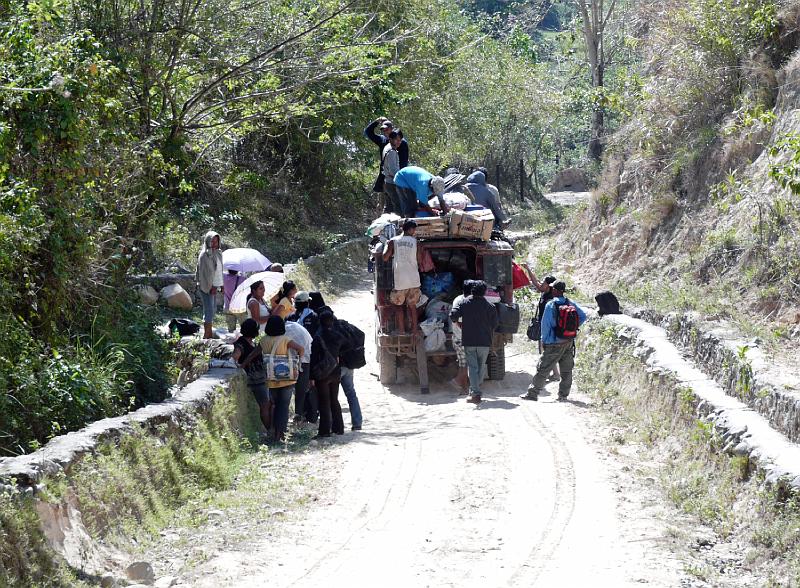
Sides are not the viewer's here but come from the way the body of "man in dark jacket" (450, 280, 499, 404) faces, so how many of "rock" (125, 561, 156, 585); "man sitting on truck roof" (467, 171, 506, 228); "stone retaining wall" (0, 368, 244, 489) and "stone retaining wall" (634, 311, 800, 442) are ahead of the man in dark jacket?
1

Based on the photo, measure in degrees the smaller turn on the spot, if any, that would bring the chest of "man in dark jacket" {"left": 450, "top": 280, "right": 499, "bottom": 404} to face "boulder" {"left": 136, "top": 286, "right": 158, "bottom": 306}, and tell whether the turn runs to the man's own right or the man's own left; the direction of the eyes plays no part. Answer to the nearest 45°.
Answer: approximately 45° to the man's own left

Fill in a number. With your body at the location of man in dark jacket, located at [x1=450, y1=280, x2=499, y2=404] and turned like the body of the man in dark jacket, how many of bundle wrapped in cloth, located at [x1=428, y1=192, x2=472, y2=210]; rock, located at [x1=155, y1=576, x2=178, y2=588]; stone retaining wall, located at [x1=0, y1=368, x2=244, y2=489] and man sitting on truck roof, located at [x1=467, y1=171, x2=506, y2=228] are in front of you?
2

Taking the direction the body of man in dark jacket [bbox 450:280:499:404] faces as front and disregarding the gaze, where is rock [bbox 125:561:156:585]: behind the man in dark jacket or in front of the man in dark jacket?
behind

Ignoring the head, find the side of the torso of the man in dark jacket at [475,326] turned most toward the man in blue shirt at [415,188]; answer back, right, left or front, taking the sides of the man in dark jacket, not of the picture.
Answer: front

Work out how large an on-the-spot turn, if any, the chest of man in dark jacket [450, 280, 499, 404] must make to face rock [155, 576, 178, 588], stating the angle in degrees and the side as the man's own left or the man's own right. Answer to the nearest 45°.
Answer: approximately 180°

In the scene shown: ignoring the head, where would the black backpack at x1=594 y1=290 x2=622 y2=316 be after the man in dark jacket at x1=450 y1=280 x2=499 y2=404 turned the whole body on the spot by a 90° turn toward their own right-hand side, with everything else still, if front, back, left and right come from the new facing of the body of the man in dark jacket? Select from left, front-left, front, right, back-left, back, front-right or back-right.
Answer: front-left

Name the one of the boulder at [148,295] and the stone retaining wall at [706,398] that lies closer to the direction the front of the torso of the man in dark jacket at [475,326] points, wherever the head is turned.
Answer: the boulder

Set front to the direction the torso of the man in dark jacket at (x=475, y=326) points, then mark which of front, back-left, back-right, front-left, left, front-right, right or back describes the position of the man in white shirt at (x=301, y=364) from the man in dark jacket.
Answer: back-left

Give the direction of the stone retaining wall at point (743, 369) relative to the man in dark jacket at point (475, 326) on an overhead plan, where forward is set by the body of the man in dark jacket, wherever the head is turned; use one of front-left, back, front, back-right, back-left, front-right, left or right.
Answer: back-right

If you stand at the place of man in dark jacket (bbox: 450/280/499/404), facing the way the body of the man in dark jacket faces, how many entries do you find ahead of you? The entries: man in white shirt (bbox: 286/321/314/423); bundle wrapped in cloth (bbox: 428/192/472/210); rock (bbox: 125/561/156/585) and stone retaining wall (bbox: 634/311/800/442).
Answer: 1

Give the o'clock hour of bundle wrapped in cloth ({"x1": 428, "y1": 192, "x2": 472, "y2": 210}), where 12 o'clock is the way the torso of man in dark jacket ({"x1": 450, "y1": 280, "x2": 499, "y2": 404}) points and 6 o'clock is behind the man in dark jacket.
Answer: The bundle wrapped in cloth is roughly at 12 o'clock from the man in dark jacket.

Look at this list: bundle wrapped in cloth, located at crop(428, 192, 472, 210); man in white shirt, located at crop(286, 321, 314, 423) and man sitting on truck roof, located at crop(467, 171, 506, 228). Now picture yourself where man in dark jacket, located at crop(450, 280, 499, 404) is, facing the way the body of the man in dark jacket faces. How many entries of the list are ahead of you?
2

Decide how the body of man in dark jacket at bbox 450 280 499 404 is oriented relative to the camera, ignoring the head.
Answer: away from the camera
